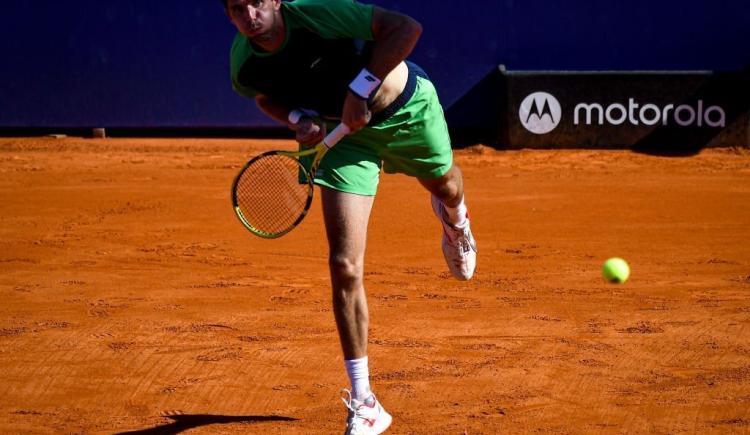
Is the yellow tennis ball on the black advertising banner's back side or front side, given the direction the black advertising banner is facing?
on the front side

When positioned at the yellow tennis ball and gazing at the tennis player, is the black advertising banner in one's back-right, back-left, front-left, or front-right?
back-right

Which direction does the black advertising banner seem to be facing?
toward the camera

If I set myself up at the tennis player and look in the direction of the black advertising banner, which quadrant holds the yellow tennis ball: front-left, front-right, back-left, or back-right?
front-right

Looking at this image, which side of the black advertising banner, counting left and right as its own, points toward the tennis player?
front

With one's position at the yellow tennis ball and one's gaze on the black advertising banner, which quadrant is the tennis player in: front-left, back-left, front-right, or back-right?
back-left
